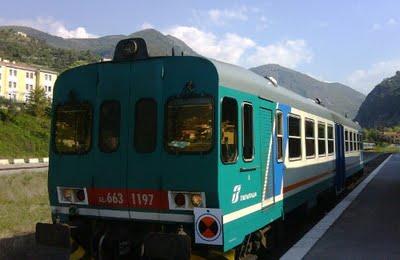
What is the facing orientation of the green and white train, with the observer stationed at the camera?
facing the viewer and to the left of the viewer
